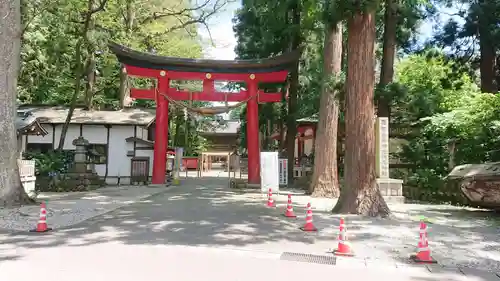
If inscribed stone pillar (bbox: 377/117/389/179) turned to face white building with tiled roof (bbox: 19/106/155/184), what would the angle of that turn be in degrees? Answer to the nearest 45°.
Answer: approximately 90° to its right

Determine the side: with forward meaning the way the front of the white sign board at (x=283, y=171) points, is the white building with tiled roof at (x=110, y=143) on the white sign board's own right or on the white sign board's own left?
on the white sign board's own right

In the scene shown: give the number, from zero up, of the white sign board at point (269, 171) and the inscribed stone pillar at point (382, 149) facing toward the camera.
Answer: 2

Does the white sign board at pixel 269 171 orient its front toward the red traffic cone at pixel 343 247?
yes

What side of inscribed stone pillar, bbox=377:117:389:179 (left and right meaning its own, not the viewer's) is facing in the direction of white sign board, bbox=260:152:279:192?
right

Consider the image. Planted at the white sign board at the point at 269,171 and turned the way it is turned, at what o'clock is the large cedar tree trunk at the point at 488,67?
The large cedar tree trunk is roughly at 8 o'clock from the white sign board.

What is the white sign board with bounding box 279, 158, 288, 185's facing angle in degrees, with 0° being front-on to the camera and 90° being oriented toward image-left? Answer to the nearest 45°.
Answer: approximately 0°

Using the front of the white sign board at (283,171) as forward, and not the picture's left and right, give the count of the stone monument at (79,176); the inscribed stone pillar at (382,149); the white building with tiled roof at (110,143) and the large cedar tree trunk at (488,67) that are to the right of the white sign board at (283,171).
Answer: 2

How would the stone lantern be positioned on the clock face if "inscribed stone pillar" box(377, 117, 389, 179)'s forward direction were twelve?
The stone lantern is roughly at 3 o'clock from the inscribed stone pillar.

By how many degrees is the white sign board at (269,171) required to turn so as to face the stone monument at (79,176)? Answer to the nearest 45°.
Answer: approximately 135° to its right
